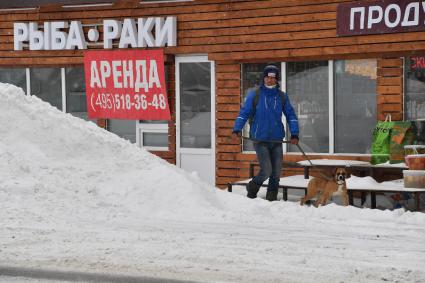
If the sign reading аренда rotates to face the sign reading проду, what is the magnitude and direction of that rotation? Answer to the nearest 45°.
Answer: approximately 45° to its left

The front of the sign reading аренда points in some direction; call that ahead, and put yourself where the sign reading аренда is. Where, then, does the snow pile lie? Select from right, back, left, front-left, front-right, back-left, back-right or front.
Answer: front

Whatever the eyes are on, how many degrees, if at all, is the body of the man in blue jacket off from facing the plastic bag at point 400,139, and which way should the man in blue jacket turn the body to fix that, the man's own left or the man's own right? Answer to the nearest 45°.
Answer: approximately 135° to the man's own left

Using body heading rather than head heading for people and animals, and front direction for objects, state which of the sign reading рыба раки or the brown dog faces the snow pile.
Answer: the sign reading рыба раки

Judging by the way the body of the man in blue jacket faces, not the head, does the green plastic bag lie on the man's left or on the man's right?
on the man's left

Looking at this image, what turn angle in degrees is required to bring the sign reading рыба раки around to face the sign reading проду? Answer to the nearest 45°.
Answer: approximately 45° to its left

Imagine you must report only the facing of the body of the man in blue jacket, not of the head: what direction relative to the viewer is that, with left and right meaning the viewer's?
facing the viewer

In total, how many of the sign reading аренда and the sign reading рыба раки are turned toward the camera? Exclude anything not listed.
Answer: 2

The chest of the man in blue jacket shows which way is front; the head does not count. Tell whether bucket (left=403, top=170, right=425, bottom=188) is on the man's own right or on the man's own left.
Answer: on the man's own left

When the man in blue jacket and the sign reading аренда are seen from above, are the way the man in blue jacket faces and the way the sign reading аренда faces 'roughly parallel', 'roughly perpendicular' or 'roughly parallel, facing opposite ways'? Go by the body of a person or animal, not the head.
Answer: roughly parallel

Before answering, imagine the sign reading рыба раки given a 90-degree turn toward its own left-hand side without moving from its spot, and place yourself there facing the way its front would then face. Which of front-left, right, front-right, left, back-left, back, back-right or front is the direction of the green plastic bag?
front-right

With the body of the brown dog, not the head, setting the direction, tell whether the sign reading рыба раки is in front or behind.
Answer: behind

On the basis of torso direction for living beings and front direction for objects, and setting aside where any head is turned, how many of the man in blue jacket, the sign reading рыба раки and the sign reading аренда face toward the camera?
3

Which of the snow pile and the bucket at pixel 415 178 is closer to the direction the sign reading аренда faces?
the snow pile

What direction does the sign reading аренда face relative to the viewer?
toward the camera
